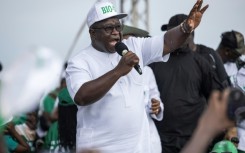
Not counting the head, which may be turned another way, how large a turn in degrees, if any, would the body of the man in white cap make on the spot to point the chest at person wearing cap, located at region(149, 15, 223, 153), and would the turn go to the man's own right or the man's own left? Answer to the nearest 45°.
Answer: approximately 90° to the man's own left

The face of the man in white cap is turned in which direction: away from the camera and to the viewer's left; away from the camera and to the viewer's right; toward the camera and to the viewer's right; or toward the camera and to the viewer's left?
toward the camera and to the viewer's right

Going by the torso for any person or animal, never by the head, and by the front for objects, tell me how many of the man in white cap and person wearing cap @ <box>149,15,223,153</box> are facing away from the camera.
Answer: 0

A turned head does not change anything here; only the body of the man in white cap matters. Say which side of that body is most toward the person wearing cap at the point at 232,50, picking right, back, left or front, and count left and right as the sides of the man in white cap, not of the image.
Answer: left

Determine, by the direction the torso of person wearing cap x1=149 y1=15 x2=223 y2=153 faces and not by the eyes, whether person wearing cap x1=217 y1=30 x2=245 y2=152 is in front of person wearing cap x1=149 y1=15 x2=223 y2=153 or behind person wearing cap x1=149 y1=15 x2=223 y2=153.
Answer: behind

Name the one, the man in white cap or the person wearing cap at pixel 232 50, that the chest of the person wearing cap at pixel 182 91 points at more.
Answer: the man in white cap

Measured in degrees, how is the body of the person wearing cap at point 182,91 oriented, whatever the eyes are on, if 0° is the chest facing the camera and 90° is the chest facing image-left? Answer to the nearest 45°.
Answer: approximately 45°
